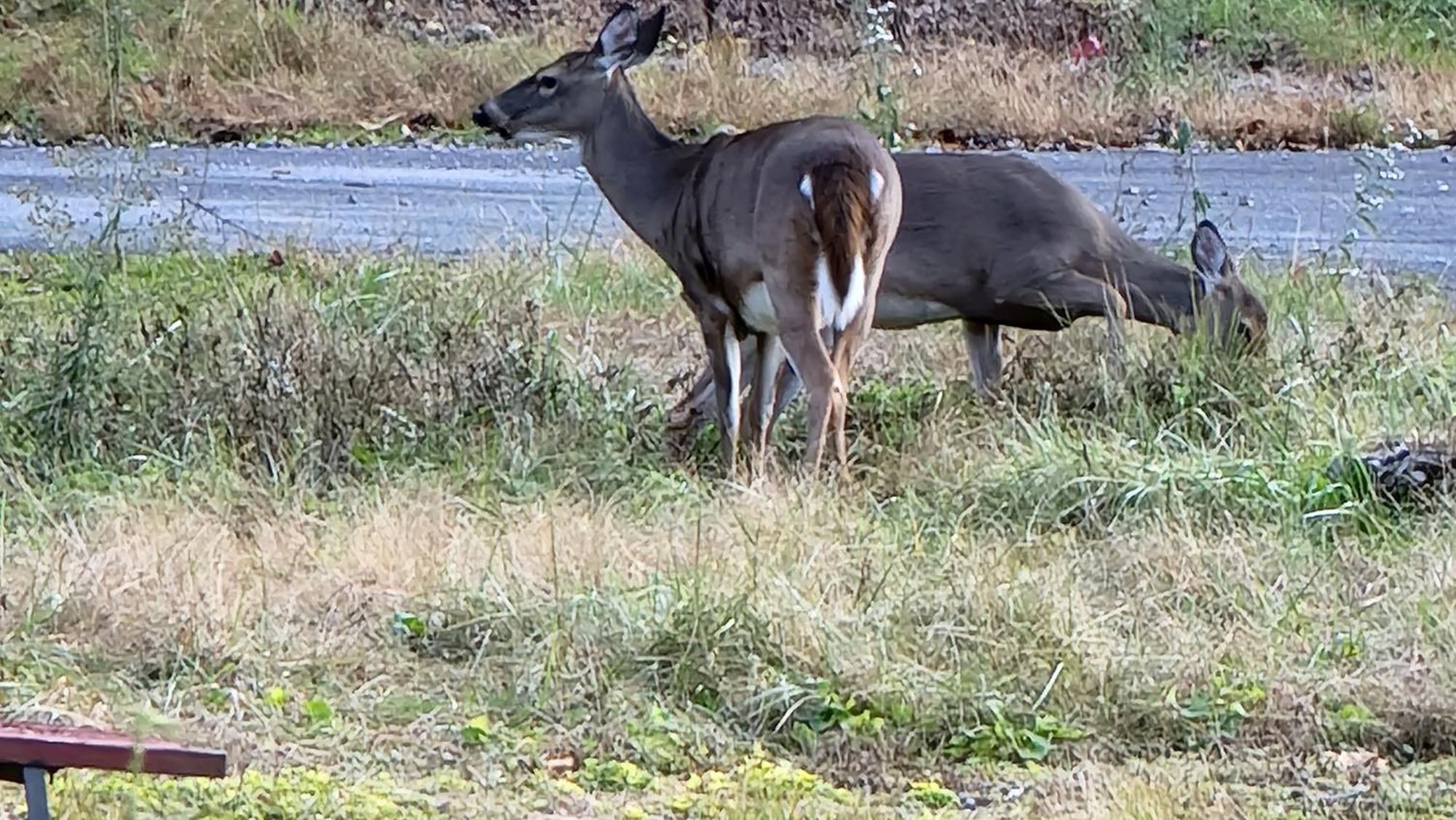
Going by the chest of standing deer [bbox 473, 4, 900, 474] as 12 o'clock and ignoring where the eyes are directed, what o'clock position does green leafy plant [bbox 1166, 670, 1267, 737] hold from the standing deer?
The green leafy plant is roughly at 7 o'clock from the standing deer.

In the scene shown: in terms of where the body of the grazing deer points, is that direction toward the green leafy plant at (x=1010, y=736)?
no

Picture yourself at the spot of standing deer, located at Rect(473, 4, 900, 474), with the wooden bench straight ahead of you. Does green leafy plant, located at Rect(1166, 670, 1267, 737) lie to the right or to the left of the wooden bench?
left

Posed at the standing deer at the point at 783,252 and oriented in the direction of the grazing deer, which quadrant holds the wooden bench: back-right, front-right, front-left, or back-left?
back-right

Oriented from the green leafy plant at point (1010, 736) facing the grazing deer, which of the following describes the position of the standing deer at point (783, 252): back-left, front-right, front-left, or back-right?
front-left

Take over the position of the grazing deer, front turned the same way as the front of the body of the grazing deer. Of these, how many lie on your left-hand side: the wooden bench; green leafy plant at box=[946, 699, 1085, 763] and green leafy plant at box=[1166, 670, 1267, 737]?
0

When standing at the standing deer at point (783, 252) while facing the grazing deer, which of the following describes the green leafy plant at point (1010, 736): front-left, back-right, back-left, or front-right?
back-right

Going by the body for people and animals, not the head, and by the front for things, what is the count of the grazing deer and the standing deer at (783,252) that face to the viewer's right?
1

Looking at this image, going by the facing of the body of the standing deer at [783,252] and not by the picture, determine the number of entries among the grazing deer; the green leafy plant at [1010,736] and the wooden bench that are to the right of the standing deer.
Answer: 1

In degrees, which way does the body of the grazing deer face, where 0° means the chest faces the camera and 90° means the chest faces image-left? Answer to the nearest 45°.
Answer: approximately 270°

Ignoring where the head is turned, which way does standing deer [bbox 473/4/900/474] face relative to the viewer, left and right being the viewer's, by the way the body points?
facing away from the viewer and to the left of the viewer

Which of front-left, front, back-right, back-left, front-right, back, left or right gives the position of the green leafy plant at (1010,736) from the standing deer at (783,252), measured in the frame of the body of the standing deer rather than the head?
back-left

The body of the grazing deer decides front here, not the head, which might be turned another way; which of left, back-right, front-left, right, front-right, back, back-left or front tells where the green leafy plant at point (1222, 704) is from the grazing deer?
right

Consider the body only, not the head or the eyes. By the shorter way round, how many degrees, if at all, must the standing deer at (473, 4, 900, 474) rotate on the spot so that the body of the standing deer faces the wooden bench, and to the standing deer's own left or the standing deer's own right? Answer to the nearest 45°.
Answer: approximately 135° to the standing deer's own left

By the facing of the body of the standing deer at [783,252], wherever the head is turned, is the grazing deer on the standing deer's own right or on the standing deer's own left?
on the standing deer's own right

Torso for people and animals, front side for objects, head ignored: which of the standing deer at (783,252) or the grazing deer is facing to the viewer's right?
the grazing deer
